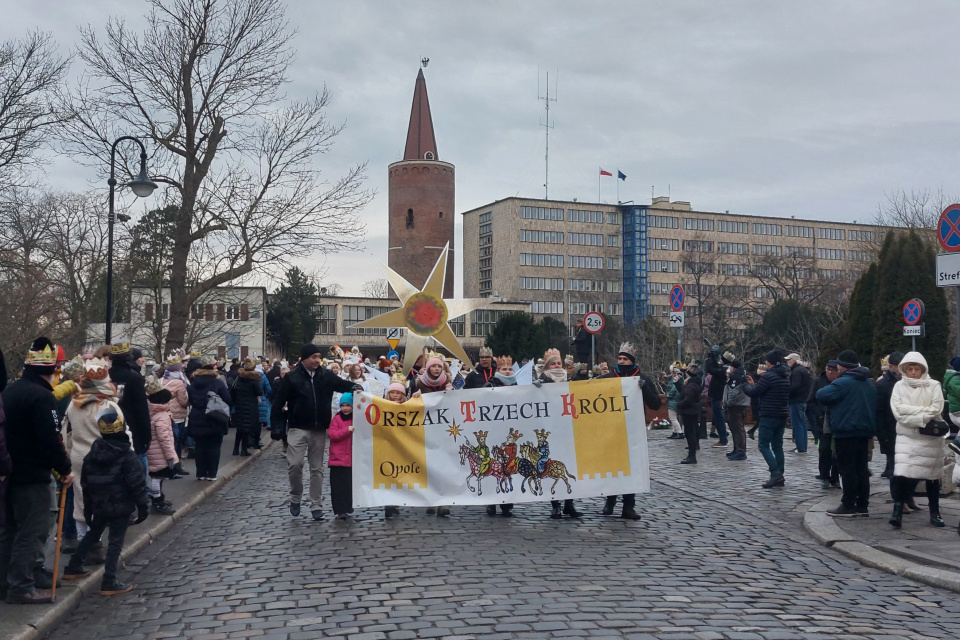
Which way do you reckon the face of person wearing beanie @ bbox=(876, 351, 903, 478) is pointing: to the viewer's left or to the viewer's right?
to the viewer's left

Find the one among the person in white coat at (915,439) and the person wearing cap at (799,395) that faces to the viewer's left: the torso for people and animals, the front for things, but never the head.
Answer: the person wearing cap

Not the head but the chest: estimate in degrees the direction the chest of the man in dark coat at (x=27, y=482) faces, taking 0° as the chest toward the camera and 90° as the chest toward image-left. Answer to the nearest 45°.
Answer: approximately 225°

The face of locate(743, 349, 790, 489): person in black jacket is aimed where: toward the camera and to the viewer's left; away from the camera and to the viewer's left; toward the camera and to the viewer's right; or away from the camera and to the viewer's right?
away from the camera and to the viewer's left

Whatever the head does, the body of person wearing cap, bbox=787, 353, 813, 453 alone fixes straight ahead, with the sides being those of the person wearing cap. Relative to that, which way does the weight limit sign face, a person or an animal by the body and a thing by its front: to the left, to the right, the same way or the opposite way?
to the left

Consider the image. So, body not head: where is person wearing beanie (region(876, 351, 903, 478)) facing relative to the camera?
to the viewer's left

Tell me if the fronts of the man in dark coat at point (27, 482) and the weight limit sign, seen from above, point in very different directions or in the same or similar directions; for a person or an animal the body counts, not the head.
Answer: very different directions

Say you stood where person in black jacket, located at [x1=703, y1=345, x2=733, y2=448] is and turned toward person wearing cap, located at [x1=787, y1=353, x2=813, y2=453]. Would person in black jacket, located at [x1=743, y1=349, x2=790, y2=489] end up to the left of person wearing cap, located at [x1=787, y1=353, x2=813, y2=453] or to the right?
right
